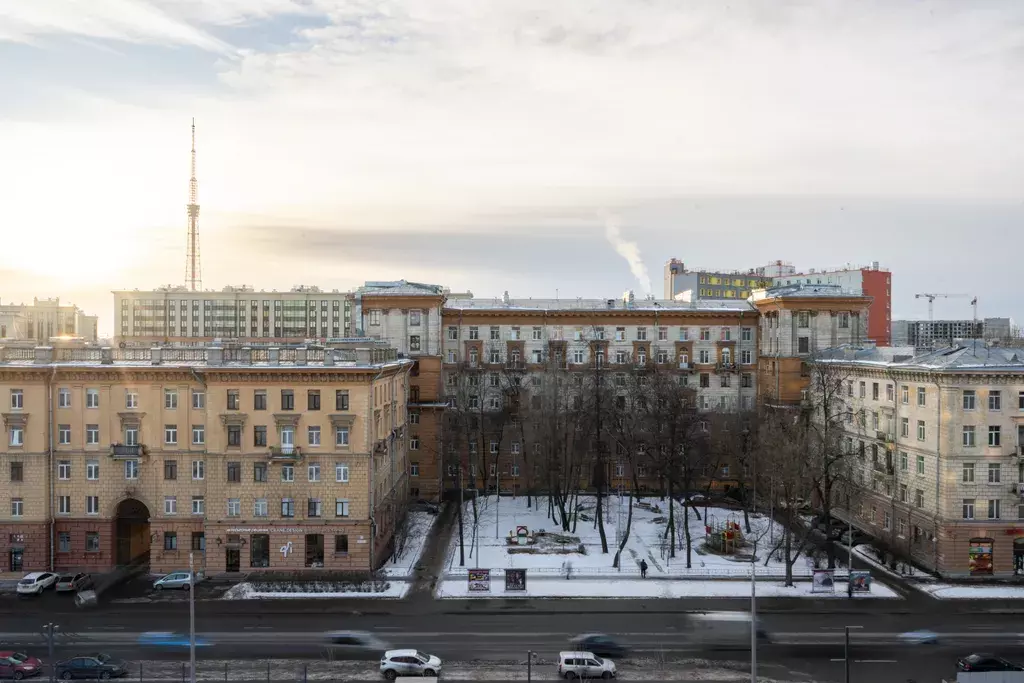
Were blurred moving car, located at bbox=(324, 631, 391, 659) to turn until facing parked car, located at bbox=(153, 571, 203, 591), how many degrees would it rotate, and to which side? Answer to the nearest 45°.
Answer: approximately 135° to its left

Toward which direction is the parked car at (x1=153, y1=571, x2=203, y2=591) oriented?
to the viewer's left

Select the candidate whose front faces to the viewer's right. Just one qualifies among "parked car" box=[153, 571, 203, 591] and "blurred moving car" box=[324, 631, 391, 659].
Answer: the blurred moving car

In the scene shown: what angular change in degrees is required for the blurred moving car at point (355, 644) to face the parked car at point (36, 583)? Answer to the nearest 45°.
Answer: approximately 135° to its left

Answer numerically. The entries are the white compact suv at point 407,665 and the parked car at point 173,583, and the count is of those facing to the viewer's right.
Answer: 1

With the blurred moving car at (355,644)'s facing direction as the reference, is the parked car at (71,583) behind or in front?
behind

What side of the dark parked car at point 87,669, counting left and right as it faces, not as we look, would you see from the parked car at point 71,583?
left

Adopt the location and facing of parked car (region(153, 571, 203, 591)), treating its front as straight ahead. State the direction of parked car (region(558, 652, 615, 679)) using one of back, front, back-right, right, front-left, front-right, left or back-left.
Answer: back-left

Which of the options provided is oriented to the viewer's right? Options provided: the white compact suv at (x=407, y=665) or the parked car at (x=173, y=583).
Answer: the white compact suv

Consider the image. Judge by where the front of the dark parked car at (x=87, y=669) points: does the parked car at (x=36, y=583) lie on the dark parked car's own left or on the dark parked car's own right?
on the dark parked car's own left

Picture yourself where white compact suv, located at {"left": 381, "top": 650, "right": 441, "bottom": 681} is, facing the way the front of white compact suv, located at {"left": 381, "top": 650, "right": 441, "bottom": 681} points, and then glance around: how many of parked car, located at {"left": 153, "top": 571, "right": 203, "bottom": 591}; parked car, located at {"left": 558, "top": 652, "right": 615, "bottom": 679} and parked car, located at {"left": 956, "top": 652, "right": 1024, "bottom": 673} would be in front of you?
2

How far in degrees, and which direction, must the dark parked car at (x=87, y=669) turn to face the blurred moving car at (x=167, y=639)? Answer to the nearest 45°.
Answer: approximately 45° to its left

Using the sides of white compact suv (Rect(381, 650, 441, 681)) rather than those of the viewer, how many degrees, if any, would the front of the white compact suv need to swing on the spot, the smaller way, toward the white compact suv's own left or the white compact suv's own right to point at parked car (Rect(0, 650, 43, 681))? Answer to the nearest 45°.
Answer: approximately 180°

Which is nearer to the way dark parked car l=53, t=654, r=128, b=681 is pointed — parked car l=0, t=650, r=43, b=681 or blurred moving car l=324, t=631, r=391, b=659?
the blurred moving car

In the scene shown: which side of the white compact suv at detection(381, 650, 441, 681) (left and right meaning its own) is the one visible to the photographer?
right

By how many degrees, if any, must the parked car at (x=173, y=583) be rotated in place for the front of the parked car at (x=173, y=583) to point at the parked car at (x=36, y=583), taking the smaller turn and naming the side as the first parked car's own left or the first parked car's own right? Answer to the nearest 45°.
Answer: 0° — it already faces it

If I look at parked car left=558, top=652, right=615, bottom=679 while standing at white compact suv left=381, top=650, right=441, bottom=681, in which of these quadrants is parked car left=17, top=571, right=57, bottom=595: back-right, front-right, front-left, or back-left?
back-left

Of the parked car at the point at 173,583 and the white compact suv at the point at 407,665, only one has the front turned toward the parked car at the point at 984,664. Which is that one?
the white compact suv
